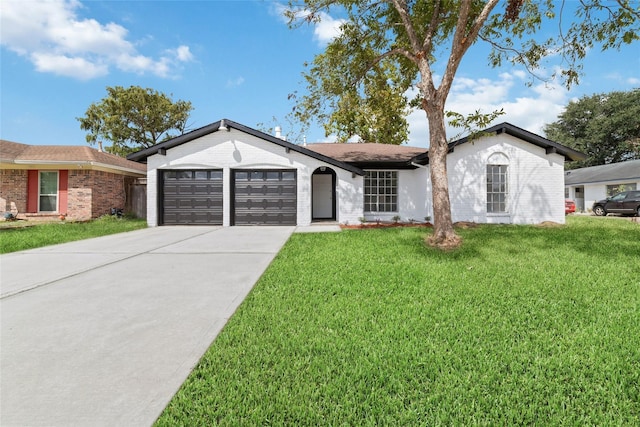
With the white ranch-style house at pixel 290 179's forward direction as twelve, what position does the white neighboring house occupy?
The white neighboring house is roughly at 8 o'clock from the white ranch-style house.

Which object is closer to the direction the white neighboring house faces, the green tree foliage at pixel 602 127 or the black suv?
the black suv

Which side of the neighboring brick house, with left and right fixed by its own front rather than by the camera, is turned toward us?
front

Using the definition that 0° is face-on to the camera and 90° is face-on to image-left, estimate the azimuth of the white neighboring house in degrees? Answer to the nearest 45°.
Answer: approximately 45°

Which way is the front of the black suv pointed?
to the viewer's left

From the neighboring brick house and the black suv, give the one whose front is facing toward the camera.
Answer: the neighboring brick house

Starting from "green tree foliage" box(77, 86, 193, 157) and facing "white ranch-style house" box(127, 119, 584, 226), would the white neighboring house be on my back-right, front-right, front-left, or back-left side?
front-left

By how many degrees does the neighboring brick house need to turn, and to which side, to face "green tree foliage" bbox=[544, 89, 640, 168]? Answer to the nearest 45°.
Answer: approximately 90° to its left

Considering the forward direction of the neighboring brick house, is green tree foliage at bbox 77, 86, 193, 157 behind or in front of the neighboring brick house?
behind

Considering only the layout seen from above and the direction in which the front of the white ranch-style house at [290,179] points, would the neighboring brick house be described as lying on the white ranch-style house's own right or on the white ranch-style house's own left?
on the white ranch-style house's own right

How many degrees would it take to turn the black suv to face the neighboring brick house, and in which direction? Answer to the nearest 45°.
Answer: approximately 45° to its left

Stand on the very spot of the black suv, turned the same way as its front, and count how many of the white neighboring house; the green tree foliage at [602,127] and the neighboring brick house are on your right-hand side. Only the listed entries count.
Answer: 2

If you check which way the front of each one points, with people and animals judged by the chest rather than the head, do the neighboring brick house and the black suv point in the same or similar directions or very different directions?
very different directions

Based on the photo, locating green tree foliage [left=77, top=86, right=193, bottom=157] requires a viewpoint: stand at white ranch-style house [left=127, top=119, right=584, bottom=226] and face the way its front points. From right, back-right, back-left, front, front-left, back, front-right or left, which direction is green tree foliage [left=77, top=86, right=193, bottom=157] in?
back-right

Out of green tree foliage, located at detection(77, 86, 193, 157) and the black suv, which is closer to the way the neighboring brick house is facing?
the black suv

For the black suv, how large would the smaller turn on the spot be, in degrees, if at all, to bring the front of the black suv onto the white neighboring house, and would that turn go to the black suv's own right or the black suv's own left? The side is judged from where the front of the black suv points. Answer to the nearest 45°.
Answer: approximately 90° to the black suv's own right

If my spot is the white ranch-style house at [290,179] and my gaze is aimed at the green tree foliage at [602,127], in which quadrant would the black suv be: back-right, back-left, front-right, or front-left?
front-right

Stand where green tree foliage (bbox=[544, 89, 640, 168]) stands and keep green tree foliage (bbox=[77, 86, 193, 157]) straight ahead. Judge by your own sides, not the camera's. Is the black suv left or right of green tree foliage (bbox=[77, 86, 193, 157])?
left
